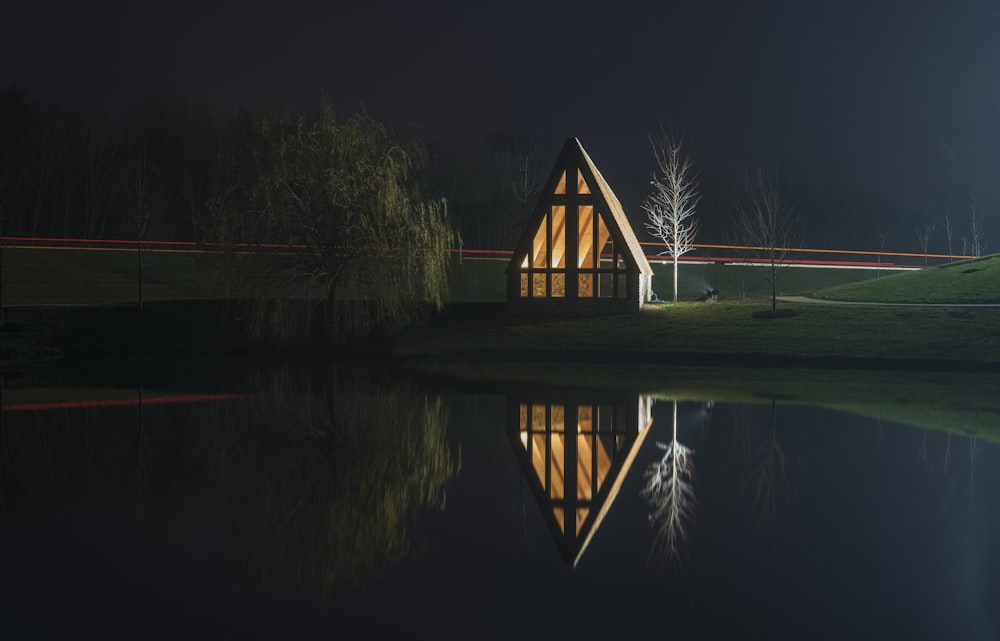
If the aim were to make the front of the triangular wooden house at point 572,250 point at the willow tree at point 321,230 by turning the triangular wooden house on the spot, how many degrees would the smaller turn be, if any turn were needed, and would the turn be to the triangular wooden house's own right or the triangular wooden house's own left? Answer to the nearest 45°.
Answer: approximately 45° to the triangular wooden house's own right

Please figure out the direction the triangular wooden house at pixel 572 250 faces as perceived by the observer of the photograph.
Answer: facing the viewer
